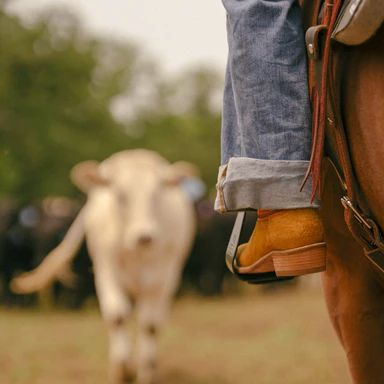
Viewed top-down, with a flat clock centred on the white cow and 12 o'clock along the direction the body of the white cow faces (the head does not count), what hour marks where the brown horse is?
The brown horse is roughly at 12 o'clock from the white cow.

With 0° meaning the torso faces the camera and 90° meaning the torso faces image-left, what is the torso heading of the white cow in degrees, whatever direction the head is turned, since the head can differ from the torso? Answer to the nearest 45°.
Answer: approximately 0°

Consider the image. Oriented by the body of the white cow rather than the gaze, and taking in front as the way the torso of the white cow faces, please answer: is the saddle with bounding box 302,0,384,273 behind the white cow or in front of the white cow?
in front
